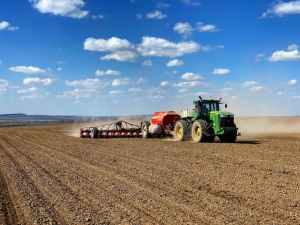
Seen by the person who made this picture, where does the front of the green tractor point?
facing the viewer and to the right of the viewer
